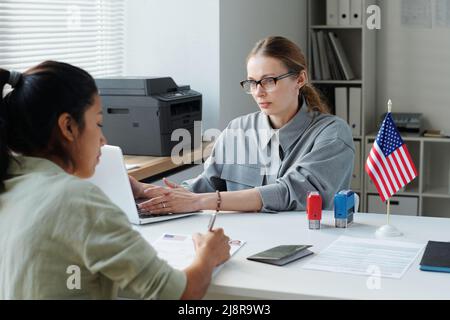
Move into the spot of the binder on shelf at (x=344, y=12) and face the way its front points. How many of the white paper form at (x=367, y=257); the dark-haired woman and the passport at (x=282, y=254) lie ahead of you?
3

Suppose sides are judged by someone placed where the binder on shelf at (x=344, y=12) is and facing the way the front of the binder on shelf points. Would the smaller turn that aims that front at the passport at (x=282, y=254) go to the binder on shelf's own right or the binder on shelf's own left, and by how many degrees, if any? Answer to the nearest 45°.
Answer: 0° — it already faces it

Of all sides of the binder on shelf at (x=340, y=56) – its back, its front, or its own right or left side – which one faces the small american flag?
front

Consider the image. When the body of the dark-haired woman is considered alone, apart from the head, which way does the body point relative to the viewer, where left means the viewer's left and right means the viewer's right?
facing away from the viewer and to the right of the viewer

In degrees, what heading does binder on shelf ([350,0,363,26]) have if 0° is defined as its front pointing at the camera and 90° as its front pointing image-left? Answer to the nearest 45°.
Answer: approximately 0°

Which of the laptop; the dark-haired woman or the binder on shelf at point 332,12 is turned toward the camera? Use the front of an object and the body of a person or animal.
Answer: the binder on shelf

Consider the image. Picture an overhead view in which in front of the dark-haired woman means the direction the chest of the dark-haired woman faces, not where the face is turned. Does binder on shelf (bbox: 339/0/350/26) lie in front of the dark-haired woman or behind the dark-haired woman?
in front

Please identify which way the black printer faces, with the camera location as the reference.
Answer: facing the viewer and to the right of the viewer

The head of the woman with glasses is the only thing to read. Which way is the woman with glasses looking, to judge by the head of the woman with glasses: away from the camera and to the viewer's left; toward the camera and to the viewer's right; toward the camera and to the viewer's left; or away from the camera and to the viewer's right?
toward the camera and to the viewer's left

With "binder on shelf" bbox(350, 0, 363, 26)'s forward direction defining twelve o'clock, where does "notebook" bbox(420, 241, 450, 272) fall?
The notebook is roughly at 12 o'clock from the binder on shelf.

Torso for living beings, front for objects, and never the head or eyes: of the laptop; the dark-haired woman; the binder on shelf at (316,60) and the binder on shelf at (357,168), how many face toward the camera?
2

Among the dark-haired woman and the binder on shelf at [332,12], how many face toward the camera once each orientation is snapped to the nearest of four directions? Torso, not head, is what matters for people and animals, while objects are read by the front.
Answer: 1

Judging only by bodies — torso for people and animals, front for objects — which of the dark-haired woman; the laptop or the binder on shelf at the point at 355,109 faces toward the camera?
the binder on shelf

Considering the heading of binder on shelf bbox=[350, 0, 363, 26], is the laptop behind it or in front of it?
in front

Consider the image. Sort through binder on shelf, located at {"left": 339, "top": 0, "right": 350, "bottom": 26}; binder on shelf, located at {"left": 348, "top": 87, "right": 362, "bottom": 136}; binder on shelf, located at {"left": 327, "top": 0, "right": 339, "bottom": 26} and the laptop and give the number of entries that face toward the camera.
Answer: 3

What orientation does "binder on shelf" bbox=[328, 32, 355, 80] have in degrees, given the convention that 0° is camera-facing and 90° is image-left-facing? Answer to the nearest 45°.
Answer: approximately 0°
